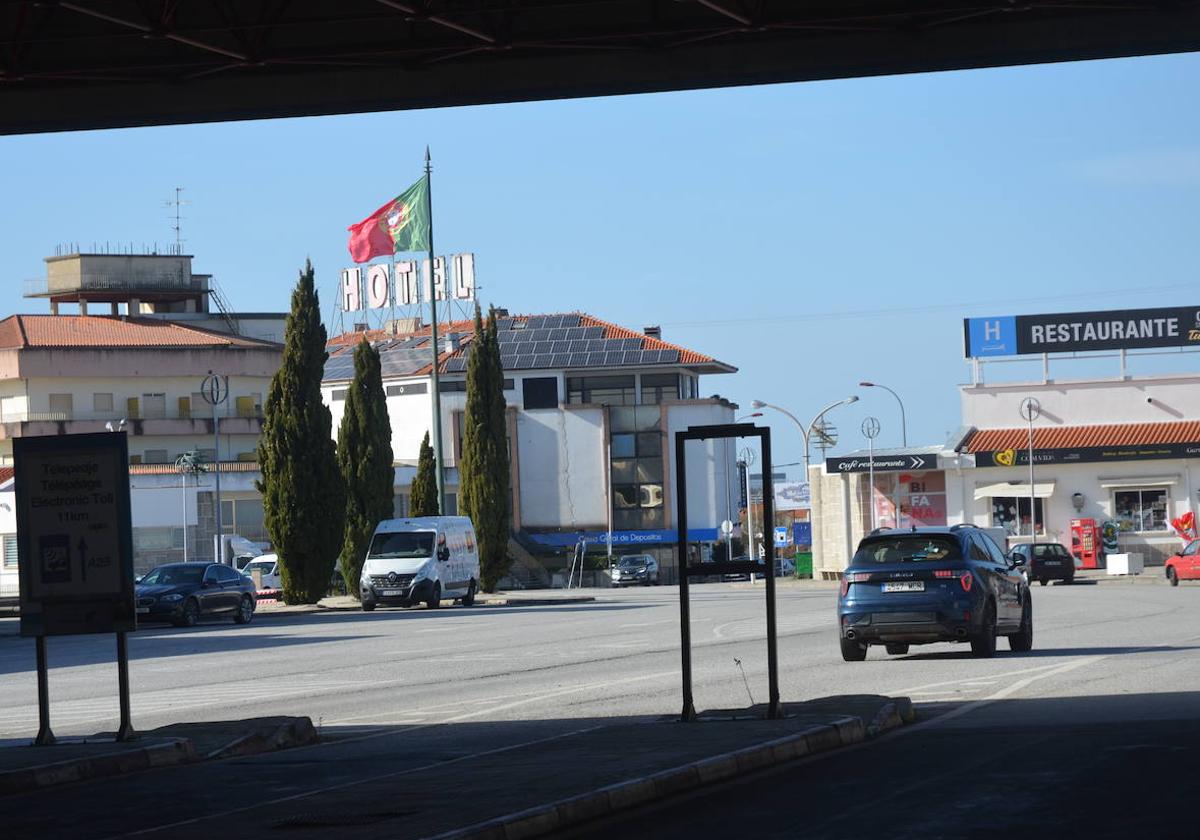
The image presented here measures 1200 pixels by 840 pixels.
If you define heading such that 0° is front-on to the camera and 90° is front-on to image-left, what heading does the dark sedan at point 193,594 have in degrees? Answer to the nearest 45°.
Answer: approximately 45°

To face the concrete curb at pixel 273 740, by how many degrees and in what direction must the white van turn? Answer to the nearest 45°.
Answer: approximately 45° to its left

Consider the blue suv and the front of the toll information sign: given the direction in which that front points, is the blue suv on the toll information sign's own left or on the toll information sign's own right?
on the toll information sign's own left

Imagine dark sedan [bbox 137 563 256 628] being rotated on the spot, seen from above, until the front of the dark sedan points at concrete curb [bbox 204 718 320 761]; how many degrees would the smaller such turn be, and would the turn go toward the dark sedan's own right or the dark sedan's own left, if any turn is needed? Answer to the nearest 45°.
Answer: approximately 45° to the dark sedan's own left

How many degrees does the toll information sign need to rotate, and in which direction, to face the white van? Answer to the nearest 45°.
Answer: approximately 180°

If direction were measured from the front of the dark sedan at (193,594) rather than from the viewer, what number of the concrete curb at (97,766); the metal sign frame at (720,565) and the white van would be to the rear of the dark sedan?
1

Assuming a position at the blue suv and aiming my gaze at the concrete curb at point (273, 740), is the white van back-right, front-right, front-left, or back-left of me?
back-right

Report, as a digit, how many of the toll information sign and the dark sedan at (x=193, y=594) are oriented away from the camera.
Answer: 0

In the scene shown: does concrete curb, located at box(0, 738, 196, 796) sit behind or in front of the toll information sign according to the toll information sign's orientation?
in front

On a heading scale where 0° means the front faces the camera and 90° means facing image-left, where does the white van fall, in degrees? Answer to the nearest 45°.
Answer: approximately 45°

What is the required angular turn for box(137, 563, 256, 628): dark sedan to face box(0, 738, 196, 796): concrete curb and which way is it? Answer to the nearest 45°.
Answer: approximately 45° to its left

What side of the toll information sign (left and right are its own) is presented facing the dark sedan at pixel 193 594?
back

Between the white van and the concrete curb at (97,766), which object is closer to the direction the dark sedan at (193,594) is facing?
the concrete curb

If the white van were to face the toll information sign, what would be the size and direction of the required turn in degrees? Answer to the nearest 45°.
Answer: approximately 45° to its left

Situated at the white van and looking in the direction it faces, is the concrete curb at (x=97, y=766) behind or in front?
in front

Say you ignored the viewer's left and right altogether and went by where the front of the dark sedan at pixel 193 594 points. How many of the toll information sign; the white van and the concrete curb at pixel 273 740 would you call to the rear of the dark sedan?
1
